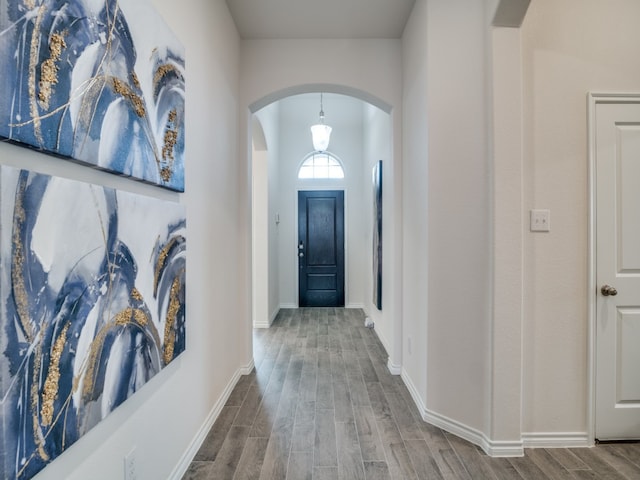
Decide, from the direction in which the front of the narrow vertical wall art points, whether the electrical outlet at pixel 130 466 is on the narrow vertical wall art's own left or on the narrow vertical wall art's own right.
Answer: on the narrow vertical wall art's own left

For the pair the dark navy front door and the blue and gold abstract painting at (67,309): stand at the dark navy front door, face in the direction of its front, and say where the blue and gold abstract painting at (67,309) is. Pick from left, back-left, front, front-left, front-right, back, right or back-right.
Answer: front

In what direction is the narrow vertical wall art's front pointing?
to the viewer's left

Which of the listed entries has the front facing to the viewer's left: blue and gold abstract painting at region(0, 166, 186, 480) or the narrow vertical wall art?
the narrow vertical wall art

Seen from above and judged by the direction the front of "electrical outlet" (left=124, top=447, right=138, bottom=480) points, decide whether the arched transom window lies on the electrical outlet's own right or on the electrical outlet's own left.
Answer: on the electrical outlet's own left

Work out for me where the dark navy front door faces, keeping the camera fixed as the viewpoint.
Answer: facing the viewer

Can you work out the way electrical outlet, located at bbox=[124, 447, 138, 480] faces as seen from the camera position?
facing the viewer and to the right of the viewer

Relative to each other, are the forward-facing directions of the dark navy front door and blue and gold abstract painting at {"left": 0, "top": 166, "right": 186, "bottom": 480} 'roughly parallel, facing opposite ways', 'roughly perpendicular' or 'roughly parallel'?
roughly perpendicular

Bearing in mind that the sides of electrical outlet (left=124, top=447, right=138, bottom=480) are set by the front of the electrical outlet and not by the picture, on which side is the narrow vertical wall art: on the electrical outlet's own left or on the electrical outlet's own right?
on the electrical outlet's own left

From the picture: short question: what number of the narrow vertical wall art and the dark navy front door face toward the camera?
1

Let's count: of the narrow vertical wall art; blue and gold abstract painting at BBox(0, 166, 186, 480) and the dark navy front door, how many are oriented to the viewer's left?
1

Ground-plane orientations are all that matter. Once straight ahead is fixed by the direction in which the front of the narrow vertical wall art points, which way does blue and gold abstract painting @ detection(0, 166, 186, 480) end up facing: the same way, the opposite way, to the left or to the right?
the opposite way

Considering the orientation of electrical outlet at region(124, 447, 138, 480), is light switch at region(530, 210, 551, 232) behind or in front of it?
in front

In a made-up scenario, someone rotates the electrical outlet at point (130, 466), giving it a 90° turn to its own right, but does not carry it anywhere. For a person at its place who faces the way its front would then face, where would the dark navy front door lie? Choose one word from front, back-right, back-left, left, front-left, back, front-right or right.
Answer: back

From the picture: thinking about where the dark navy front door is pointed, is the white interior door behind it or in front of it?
in front

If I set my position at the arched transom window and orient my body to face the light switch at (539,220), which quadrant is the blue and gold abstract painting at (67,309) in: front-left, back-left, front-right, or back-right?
front-right

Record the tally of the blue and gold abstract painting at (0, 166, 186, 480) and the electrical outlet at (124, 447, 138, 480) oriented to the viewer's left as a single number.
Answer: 0

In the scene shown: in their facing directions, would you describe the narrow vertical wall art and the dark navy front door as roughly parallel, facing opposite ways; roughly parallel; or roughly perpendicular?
roughly perpendicular

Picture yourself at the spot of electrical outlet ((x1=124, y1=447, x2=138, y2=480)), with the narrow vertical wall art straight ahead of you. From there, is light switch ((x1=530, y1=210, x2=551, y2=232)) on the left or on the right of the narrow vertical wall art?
right
